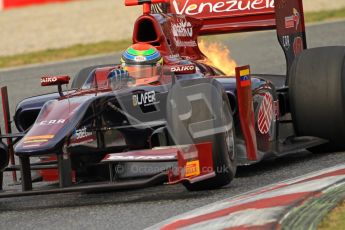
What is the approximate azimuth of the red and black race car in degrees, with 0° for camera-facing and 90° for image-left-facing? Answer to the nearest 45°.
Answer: approximately 45°
